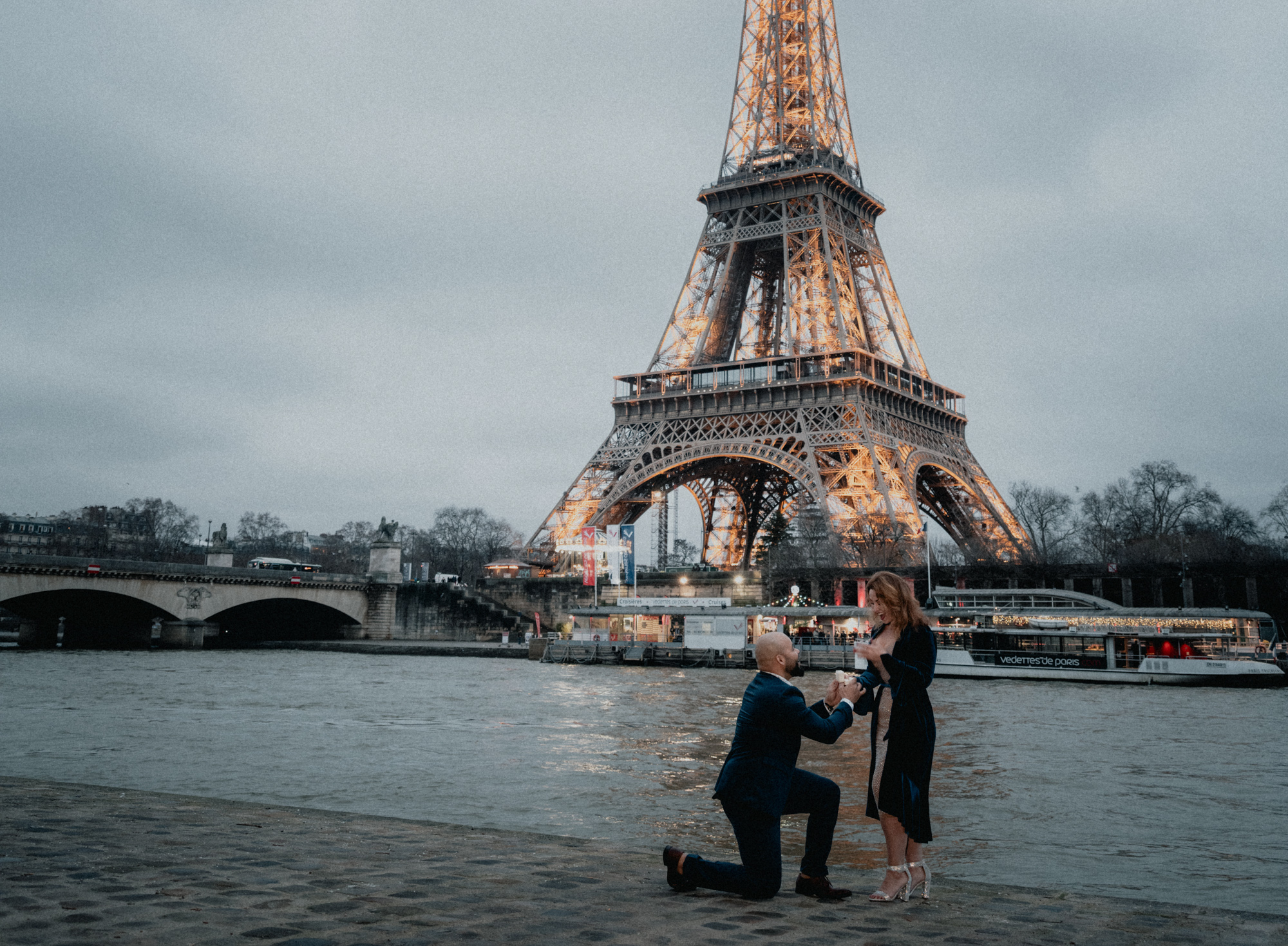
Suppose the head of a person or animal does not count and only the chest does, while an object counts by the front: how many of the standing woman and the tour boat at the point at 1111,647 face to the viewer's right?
1

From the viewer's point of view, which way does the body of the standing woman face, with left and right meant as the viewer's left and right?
facing to the left of the viewer

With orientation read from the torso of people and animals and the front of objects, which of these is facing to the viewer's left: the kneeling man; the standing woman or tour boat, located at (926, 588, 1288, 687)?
the standing woman

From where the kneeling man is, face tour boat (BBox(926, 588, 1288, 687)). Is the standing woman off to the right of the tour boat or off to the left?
right

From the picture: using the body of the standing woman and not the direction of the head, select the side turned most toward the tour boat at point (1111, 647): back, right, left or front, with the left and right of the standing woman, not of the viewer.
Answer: right

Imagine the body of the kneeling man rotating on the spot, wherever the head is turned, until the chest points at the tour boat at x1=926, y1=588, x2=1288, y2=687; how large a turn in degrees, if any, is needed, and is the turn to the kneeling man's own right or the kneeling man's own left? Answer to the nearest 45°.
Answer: approximately 90° to the kneeling man's own left

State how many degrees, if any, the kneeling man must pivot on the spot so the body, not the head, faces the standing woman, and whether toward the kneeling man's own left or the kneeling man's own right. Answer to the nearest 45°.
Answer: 0° — they already face them

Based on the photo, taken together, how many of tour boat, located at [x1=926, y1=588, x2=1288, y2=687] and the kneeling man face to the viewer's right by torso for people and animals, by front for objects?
2

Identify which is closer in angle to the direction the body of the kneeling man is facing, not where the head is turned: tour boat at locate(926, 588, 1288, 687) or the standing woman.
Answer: the standing woman

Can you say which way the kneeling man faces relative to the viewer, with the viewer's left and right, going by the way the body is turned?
facing to the right of the viewer

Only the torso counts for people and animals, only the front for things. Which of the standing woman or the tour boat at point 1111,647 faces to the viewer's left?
the standing woman

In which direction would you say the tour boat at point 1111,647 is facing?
to the viewer's right

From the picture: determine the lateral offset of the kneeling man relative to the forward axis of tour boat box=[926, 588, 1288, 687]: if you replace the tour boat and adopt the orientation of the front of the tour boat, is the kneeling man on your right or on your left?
on your right
